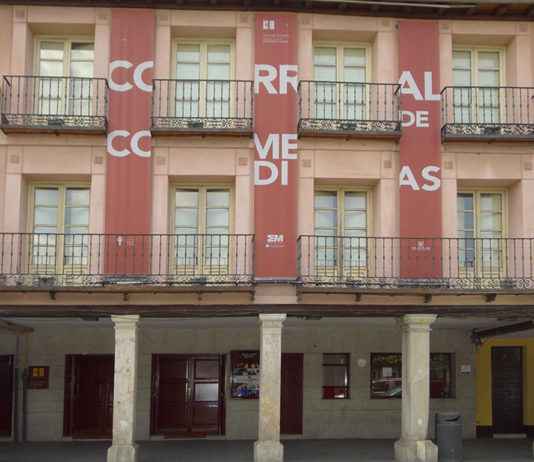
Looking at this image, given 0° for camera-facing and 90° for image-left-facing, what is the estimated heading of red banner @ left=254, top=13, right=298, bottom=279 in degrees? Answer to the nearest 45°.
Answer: approximately 0°

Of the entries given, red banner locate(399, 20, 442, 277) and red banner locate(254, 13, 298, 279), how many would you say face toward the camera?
2

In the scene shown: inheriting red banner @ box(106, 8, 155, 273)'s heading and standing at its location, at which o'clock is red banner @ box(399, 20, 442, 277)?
red banner @ box(399, 20, 442, 277) is roughly at 9 o'clock from red banner @ box(106, 8, 155, 273).

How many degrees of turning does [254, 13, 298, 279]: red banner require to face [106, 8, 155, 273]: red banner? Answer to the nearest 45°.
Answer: approximately 90° to its right

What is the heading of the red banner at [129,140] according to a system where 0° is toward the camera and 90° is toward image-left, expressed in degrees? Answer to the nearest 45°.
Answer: approximately 0°

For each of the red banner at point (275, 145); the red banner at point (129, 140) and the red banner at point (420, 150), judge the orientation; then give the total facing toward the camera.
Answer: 3
